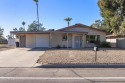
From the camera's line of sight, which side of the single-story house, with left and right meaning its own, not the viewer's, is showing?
front
